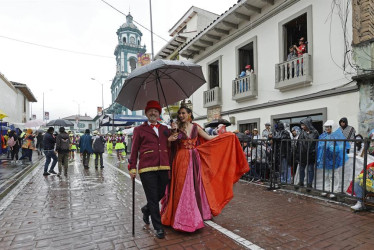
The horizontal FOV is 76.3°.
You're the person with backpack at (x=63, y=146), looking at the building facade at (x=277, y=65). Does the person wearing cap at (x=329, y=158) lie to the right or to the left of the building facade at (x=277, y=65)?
right

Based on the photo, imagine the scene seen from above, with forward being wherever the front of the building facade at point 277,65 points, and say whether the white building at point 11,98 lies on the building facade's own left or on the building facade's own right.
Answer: on the building facade's own right

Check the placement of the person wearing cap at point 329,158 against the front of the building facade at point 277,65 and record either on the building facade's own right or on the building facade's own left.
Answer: on the building facade's own left

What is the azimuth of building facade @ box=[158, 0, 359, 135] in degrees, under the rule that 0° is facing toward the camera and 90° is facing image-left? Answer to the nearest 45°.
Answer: approximately 45°

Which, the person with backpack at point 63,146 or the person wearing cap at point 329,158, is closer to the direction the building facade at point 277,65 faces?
the person with backpack

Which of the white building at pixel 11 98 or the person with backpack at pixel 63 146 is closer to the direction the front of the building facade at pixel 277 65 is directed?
the person with backpack

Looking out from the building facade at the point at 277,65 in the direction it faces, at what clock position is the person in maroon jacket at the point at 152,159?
The person in maroon jacket is roughly at 11 o'clock from the building facade.
